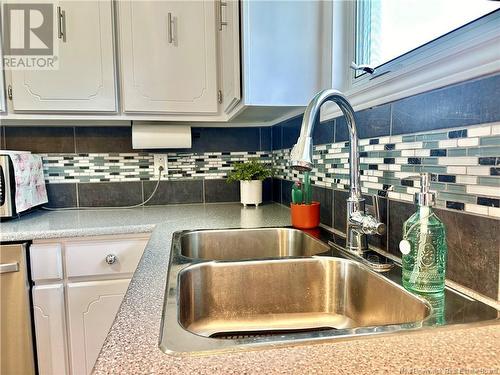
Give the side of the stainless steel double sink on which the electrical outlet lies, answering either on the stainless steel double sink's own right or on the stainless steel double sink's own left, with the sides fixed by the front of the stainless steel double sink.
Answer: on the stainless steel double sink's own right

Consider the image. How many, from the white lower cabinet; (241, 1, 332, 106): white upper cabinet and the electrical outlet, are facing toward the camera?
2

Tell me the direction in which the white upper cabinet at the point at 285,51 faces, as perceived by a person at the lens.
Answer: facing to the left of the viewer
